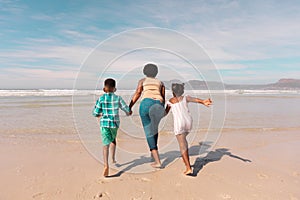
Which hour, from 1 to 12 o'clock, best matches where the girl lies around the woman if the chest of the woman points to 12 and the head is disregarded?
The girl is roughly at 4 o'clock from the woman.

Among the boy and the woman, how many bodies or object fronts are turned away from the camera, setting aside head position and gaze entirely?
2

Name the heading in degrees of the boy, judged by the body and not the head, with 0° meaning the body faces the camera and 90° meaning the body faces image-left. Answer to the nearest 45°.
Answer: approximately 180°

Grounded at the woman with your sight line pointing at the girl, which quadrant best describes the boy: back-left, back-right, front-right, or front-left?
back-right

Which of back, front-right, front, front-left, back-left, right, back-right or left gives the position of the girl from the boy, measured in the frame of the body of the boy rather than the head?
right

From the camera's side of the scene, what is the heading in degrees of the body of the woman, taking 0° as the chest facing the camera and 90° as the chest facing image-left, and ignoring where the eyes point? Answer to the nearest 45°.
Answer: approximately 180°

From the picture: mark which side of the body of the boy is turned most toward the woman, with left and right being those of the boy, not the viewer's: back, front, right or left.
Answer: right
